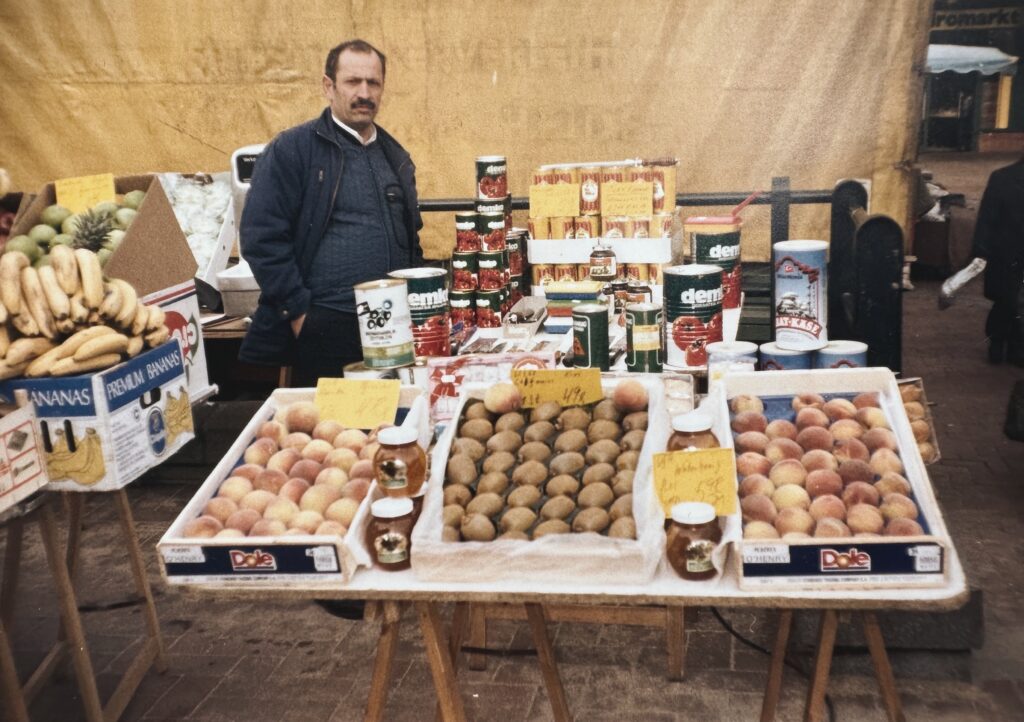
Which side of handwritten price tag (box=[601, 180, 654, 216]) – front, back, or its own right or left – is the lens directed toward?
front

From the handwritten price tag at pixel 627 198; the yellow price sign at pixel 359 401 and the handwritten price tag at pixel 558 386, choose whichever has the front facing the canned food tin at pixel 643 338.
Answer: the handwritten price tag at pixel 627 198

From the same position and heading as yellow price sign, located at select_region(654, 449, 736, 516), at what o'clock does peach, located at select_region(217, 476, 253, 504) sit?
The peach is roughly at 3 o'clock from the yellow price sign.

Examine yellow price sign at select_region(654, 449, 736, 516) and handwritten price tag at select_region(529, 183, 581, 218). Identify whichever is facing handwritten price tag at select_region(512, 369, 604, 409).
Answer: handwritten price tag at select_region(529, 183, 581, 218)

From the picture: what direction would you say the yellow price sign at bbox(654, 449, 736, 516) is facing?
toward the camera

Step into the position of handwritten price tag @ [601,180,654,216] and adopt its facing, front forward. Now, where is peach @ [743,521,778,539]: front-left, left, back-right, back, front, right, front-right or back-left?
front

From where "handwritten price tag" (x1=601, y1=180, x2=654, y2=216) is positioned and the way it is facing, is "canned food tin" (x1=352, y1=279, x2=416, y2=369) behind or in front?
in front

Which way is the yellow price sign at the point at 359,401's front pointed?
toward the camera

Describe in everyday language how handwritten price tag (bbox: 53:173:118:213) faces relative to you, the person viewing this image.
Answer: facing the viewer

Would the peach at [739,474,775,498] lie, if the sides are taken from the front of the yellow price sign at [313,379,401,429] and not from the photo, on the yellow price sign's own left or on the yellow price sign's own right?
on the yellow price sign's own left

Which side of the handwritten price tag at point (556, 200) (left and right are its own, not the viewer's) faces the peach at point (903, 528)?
front

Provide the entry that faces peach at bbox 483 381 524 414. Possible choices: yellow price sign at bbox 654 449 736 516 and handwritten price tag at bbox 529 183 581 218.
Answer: the handwritten price tag

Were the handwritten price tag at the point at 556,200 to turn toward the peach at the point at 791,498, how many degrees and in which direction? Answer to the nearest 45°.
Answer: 0° — it already faces it
